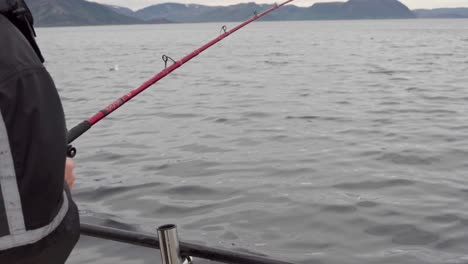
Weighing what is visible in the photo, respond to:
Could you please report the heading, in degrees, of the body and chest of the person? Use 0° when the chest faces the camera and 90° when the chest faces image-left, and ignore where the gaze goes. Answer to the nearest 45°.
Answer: approximately 225°
